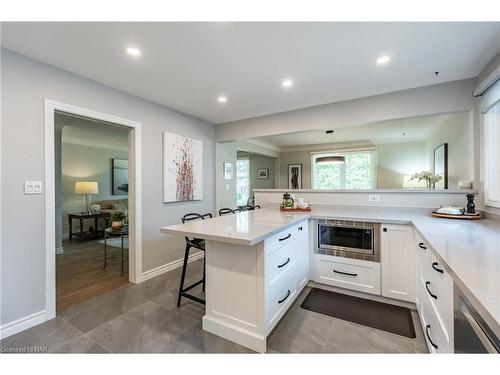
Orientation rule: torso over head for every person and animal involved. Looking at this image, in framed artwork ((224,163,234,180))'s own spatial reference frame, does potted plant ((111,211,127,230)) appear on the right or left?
on its right

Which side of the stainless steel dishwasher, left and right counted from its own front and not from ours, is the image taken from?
left

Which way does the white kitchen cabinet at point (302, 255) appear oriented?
to the viewer's right

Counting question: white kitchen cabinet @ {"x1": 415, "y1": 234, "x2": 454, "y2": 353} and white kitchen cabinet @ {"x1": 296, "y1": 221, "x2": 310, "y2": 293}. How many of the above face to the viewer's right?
1

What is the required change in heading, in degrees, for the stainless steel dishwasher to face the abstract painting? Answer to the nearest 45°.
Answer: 0° — it already faces it

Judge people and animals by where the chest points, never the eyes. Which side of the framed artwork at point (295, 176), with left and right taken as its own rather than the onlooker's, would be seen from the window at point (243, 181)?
right

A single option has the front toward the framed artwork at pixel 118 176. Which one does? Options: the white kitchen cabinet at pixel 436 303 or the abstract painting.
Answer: the white kitchen cabinet

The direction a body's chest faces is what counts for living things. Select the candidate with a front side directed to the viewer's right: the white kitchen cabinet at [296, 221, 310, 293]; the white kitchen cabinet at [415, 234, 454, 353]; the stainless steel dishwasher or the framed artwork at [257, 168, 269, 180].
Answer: the white kitchen cabinet at [296, 221, 310, 293]

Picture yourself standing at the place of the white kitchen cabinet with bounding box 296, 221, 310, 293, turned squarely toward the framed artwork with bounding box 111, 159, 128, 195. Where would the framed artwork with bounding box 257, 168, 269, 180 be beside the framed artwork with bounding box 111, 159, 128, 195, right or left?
right

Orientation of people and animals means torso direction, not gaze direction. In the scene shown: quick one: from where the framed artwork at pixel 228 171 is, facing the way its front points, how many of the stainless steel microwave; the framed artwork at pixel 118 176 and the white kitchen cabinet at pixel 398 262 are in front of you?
2
